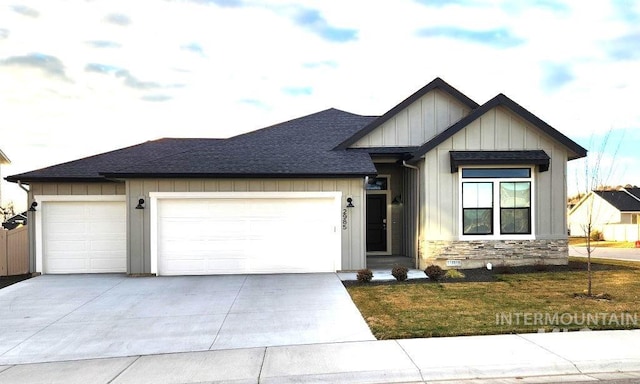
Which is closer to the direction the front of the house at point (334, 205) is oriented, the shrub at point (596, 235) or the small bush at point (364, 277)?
the small bush

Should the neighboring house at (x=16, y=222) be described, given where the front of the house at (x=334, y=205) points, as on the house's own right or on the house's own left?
on the house's own right

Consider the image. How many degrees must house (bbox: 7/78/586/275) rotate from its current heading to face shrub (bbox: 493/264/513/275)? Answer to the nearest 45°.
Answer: approximately 90° to its left

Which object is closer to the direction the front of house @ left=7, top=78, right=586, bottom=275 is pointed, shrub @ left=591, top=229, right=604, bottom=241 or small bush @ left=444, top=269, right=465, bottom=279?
the small bush

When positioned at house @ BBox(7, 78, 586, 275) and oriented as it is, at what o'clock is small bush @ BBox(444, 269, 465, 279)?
The small bush is roughly at 10 o'clock from the house.

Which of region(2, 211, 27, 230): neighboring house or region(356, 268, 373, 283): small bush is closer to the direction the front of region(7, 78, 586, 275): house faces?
the small bush

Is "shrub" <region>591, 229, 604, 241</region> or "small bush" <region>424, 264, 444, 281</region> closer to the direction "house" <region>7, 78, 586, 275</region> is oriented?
the small bush

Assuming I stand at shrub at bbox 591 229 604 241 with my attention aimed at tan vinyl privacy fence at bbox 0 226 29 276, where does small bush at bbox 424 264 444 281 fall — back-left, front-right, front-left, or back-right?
front-left

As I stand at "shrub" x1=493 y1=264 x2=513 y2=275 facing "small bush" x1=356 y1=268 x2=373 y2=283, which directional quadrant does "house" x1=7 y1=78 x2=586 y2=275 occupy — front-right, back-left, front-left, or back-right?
front-right

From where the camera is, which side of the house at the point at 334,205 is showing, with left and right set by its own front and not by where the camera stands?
front

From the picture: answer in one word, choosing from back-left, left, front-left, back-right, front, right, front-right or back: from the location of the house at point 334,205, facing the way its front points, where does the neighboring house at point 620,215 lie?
back-left

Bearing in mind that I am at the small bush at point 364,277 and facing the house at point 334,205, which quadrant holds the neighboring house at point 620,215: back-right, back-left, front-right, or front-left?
front-right

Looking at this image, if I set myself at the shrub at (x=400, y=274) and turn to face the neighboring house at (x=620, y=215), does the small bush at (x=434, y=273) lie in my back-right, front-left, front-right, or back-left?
front-right

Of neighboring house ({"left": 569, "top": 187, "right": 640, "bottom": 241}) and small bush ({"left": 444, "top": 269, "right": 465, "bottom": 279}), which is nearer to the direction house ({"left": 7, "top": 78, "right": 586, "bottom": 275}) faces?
the small bush
